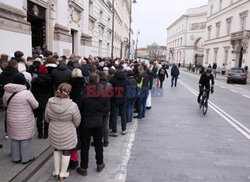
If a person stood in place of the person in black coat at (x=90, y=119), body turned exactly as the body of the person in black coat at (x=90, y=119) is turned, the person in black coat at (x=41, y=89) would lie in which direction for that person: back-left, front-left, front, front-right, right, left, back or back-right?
front-left

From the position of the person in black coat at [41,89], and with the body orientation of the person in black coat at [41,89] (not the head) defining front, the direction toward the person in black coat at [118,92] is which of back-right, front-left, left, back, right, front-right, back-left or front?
right

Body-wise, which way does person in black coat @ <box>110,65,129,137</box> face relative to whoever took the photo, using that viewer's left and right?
facing away from the viewer

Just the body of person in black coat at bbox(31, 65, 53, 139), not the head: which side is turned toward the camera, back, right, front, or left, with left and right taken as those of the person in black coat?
back

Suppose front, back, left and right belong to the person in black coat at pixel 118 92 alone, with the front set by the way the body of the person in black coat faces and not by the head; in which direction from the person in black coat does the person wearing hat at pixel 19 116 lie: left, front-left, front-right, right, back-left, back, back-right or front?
back-left

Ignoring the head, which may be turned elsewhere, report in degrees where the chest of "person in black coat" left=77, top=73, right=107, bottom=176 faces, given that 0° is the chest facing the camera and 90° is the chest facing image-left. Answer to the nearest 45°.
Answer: approximately 180°

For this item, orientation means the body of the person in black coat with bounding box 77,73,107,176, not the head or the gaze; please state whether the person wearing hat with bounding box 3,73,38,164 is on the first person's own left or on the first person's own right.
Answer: on the first person's own left

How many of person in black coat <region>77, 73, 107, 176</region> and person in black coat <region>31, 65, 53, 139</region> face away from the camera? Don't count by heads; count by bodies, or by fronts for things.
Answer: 2

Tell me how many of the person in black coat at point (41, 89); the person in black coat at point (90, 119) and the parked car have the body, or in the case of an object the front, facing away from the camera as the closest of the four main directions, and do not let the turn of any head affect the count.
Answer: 3

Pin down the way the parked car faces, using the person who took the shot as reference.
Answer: facing away from the viewer

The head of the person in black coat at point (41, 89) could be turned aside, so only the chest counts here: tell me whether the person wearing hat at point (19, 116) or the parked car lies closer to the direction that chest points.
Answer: the parked car
